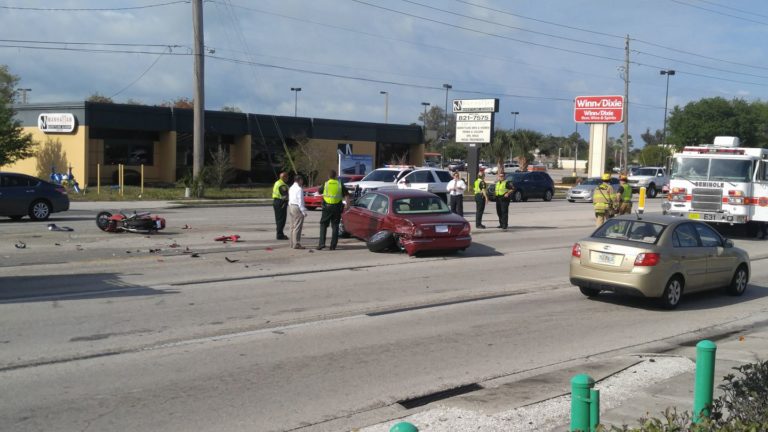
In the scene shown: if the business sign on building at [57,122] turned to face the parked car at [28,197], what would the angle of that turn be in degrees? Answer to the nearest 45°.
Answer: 0° — it already faces it

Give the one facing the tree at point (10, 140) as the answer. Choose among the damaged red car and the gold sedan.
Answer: the damaged red car

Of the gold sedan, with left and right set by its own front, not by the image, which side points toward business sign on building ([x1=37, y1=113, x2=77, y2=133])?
left

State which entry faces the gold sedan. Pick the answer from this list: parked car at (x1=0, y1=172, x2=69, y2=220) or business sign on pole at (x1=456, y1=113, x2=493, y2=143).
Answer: the business sign on pole

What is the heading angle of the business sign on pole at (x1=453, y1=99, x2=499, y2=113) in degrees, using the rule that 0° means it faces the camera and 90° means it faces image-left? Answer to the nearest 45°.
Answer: approximately 0°

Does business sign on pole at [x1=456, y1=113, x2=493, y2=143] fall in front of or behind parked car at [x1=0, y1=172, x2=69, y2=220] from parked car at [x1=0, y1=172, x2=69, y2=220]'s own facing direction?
behind

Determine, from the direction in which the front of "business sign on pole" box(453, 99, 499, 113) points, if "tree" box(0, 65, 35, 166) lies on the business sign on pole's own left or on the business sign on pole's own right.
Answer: on the business sign on pole's own right

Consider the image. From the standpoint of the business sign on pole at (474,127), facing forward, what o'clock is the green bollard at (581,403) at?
The green bollard is roughly at 12 o'clock from the business sign on pole.
